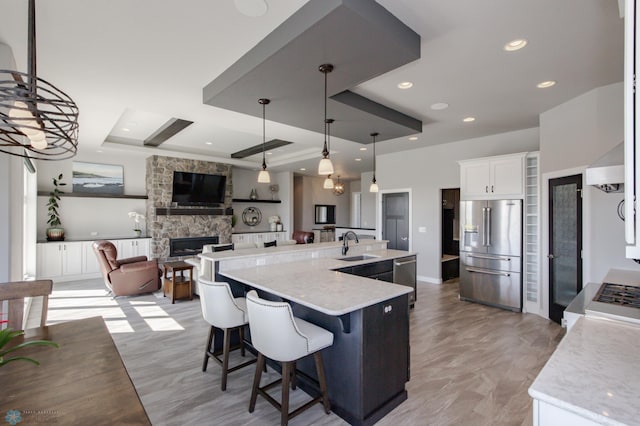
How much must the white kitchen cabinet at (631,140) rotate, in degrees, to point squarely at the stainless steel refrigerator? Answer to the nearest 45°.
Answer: approximately 90° to its right

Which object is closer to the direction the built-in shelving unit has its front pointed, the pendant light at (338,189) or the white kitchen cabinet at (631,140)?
the white kitchen cabinet

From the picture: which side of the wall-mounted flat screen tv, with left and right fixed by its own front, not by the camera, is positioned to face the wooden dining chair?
front

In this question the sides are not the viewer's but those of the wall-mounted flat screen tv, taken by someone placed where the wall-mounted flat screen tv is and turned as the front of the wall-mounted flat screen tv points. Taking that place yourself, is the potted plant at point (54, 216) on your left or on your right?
on your right

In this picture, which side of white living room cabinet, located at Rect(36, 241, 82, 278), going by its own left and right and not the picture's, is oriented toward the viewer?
front

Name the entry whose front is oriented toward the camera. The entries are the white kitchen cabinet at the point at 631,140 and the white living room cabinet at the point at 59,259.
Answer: the white living room cabinet at the point at 59,259

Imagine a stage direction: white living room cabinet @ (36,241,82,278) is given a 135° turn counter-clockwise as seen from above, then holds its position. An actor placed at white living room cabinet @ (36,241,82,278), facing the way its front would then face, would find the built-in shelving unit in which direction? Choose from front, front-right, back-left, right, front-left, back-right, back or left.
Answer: right

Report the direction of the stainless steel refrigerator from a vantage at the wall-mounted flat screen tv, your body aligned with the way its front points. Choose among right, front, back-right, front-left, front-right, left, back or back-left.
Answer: front-left

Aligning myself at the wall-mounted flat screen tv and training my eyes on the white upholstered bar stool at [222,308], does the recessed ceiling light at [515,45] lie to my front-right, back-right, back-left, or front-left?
front-left

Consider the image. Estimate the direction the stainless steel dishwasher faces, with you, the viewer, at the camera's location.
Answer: facing the viewer and to the right of the viewer

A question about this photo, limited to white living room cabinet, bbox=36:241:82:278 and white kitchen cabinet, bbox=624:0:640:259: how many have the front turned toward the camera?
1

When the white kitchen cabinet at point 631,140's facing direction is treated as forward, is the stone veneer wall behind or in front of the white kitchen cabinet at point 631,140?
in front

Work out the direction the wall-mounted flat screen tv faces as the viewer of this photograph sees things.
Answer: facing the viewer

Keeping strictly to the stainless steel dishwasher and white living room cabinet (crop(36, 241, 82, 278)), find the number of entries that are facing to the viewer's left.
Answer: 0

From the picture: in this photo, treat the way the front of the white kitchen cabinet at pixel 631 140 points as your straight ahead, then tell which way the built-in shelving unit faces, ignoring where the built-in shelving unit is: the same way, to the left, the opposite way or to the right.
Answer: to the left
